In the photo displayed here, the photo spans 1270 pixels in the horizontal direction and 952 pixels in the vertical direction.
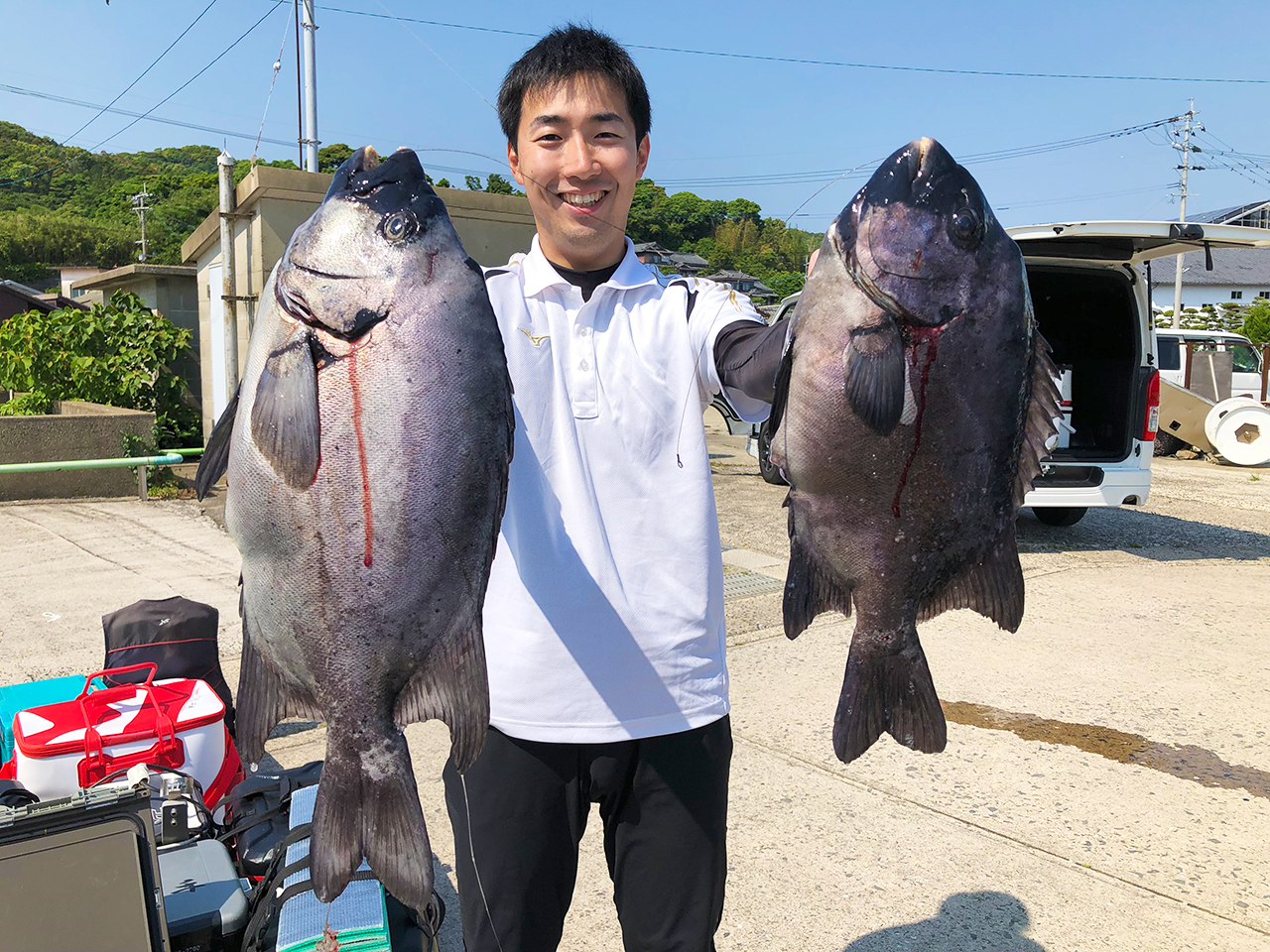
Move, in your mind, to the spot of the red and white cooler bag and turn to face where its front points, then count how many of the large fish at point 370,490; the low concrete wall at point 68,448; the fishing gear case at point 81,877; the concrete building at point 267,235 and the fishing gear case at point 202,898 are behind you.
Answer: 2

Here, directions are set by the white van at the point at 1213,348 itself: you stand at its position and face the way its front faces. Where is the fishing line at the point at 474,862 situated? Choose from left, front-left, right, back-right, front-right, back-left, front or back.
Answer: right

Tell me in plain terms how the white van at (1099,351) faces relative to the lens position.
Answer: facing away from the viewer and to the left of the viewer

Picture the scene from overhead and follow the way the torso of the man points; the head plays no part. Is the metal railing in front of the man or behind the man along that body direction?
behind

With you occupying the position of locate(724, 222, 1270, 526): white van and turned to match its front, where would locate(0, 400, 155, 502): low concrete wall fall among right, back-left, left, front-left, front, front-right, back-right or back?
front-left

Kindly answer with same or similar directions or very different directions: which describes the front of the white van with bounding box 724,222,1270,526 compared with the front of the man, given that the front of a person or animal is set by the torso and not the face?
very different directions

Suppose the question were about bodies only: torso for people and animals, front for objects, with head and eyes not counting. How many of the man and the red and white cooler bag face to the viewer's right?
0

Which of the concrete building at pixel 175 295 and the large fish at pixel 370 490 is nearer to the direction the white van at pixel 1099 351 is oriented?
the concrete building

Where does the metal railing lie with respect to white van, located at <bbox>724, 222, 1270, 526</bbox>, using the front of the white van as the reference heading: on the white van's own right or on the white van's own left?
on the white van's own left

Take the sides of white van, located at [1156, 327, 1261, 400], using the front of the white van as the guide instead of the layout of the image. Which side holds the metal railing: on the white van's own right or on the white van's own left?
on the white van's own right

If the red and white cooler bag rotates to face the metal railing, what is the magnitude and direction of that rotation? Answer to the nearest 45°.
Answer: approximately 180°
